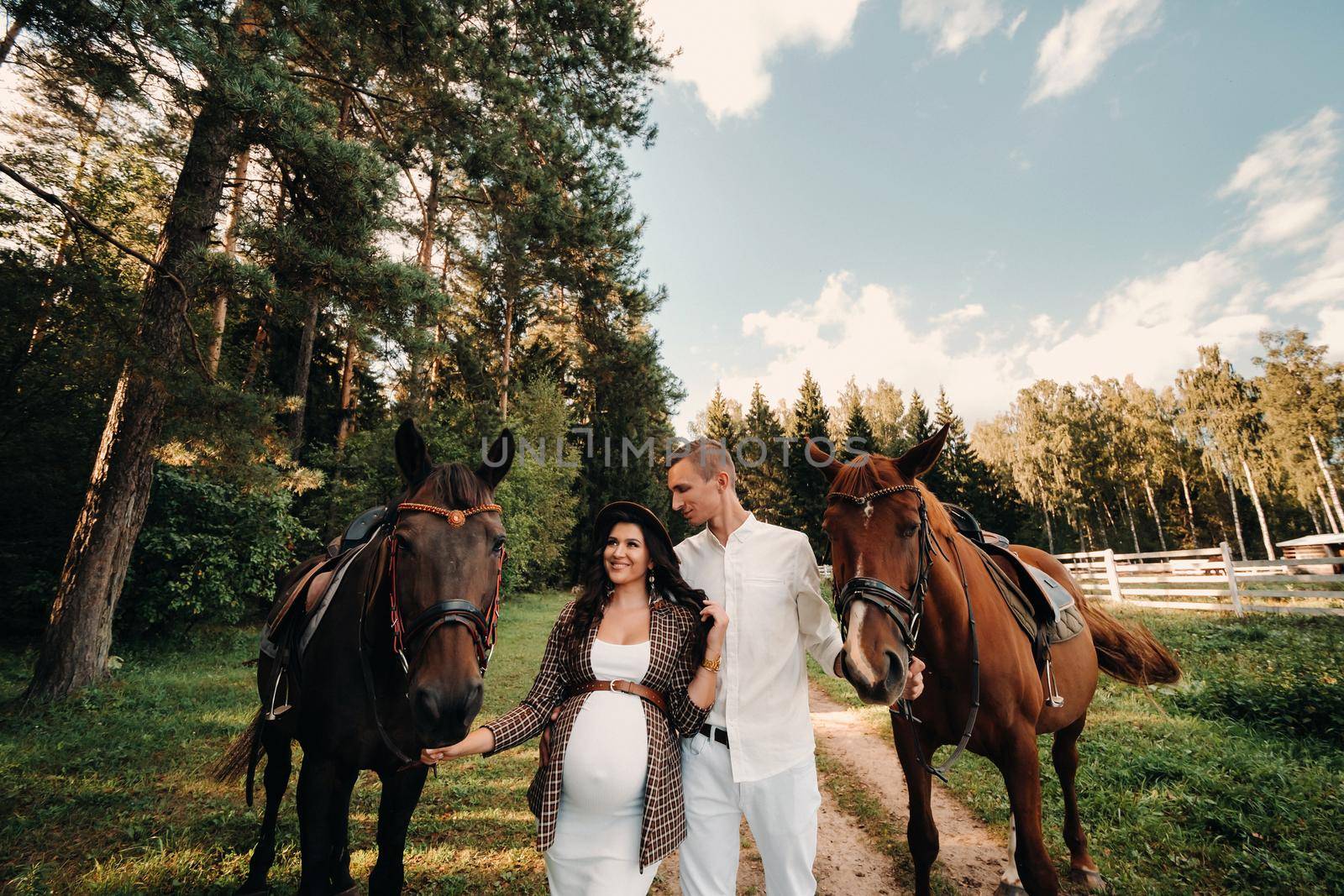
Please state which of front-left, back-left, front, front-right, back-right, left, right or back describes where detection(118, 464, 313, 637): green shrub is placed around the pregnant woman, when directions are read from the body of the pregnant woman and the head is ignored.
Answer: back-right

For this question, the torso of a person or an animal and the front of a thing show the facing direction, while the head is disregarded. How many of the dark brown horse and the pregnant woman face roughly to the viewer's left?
0

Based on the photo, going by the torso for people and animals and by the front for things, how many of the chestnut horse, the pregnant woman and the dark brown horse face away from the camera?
0

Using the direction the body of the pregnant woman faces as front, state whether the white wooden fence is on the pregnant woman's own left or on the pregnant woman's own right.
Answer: on the pregnant woman's own left

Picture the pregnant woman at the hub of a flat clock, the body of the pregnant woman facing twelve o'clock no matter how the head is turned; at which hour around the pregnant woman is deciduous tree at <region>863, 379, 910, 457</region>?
The deciduous tree is roughly at 7 o'clock from the pregnant woman.

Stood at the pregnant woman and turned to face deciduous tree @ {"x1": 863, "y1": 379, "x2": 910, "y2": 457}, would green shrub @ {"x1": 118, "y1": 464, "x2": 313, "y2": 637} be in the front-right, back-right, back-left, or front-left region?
front-left

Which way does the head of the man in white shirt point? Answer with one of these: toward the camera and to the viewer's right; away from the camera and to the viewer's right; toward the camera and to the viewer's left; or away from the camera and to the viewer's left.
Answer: toward the camera and to the viewer's left

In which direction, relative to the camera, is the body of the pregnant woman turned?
toward the camera

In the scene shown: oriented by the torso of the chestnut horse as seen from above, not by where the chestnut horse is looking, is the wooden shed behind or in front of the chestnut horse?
behind

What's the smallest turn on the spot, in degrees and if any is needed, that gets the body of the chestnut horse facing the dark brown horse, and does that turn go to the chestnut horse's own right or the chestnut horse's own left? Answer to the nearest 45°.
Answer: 0° — it already faces it

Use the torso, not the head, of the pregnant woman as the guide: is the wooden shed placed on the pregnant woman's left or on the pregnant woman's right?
on the pregnant woman's left
